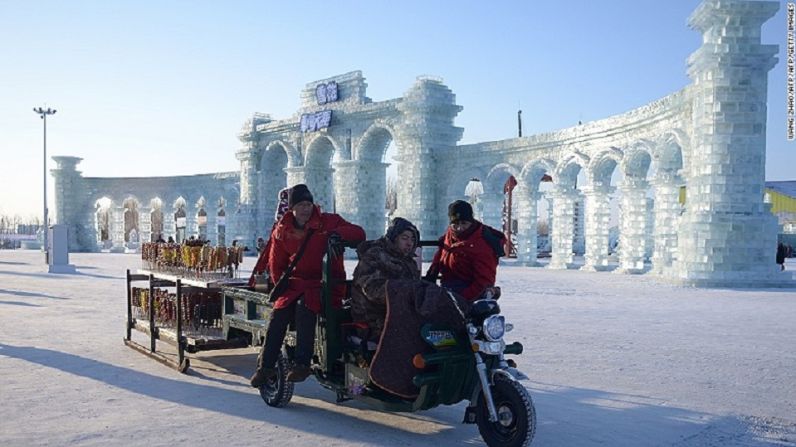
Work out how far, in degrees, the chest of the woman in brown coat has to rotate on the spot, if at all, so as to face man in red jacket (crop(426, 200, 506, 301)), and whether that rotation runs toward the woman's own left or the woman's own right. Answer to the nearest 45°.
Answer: approximately 90° to the woman's own left

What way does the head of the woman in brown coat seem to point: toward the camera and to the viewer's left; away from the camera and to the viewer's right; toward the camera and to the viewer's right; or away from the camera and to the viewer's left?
toward the camera and to the viewer's right

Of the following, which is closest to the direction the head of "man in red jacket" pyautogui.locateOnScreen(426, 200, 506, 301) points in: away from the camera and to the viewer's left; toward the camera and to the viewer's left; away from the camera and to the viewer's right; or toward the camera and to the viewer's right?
toward the camera and to the viewer's left

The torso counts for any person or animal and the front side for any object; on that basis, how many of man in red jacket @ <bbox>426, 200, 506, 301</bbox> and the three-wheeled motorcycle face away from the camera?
0

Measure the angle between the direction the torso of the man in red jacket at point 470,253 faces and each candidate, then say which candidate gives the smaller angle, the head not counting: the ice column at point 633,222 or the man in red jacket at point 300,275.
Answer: the man in red jacket

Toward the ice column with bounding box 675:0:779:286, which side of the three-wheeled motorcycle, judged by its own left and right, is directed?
left

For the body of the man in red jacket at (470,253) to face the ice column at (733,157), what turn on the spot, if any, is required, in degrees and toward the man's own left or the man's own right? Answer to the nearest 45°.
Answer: approximately 180°

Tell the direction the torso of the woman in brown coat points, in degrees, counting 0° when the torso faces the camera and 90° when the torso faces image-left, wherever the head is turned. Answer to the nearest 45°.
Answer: approximately 315°

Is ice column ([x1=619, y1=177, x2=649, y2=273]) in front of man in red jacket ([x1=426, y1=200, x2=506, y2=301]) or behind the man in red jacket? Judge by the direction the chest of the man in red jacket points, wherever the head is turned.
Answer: behind

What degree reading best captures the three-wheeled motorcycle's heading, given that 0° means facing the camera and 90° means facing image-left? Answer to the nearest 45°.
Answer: approximately 315°
